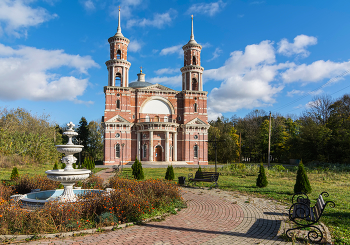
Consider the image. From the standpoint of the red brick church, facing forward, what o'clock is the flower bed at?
The flower bed is roughly at 12 o'clock from the red brick church.

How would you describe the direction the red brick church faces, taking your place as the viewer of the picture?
facing the viewer

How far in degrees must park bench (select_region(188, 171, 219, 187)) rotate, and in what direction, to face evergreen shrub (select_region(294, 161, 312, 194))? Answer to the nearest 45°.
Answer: approximately 90° to its left

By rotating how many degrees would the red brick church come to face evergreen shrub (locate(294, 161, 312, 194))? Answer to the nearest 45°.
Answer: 0° — it already faces it

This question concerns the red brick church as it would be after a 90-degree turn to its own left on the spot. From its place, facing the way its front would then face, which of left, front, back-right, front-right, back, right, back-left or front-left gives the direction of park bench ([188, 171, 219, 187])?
right

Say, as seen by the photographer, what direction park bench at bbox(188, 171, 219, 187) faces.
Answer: facing the viewer and to the left of the viewer
